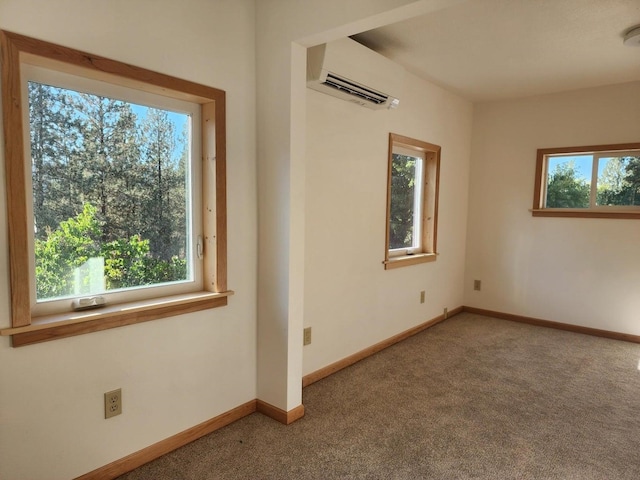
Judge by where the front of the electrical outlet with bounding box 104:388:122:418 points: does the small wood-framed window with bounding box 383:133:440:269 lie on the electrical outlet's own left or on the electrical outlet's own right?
on the electrical outlet's own left

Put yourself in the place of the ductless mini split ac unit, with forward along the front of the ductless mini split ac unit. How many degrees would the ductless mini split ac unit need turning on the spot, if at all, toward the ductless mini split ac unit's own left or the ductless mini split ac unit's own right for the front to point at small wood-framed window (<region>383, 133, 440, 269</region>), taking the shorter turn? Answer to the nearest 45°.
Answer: approximately 90° to the ductless mini split ac unit's own left

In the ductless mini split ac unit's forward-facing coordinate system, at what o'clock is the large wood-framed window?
The large wood-framed window is roughly at 3 o'clock from the ductless mini split ac unit.

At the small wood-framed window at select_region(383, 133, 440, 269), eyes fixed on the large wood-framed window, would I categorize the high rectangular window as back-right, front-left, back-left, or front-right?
back-left

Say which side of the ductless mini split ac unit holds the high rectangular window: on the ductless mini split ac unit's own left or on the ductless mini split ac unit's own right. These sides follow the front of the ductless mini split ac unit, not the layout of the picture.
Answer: on the ductless mini split ac unit's own left

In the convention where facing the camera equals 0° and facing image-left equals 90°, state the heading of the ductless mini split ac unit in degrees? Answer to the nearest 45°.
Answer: approximately 315°

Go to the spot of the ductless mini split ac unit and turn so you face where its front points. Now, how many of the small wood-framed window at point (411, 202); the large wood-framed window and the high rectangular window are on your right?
1
